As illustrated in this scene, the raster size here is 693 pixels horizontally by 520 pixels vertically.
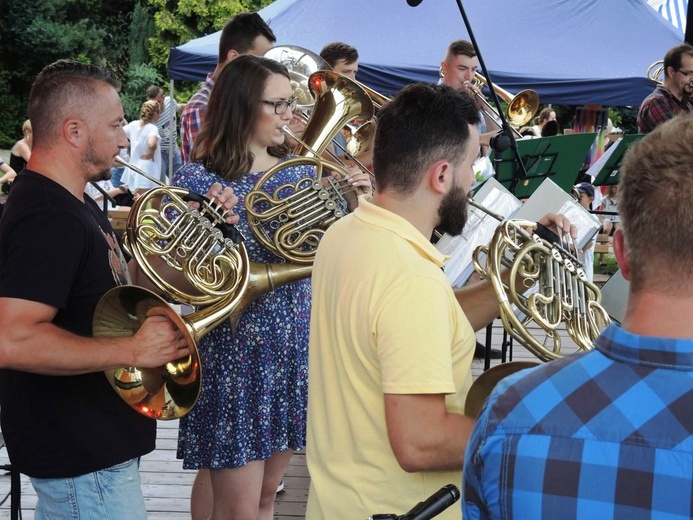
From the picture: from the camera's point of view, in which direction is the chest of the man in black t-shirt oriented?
to the viewer's right

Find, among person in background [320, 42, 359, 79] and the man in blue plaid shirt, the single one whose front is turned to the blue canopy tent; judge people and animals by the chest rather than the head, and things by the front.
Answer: the man in blue plaid shirt

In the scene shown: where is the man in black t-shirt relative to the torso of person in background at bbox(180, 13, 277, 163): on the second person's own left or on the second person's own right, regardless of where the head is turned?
on the second person's own right

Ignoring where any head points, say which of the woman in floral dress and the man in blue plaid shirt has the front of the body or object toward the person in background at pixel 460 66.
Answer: the man in blue plaid shirt

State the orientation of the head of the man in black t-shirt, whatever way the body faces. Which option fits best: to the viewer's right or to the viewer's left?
to the viewer's right

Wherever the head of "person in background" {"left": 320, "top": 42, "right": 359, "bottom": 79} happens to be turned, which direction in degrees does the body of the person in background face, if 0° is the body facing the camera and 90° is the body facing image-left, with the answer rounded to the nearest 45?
approximately 315°

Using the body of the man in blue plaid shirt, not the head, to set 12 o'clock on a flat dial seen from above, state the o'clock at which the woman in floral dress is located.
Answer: The woman in floral dress is roughly at 11 o'clock from the man in blue plaid shirt.
